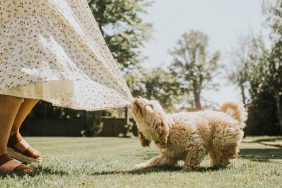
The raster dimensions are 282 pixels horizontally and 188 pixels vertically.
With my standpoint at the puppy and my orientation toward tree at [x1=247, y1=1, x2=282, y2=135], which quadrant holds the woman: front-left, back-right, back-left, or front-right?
back-left

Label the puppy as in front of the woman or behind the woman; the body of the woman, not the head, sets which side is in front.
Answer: in front

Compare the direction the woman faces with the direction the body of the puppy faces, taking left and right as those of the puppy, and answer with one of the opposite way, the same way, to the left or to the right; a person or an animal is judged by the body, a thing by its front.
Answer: the opposite way

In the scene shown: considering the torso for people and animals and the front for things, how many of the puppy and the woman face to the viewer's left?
1

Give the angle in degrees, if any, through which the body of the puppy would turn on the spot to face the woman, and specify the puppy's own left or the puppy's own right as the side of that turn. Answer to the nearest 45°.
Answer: approximately 45° to the puppy's own left

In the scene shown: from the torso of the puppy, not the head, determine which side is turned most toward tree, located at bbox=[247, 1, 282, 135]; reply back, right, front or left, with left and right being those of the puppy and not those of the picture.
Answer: right

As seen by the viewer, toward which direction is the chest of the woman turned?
to the viewer's right

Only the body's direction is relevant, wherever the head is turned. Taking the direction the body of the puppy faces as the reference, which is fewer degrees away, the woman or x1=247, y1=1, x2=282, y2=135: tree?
the woman

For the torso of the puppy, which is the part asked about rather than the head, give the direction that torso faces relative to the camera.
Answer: to the viewer's left
